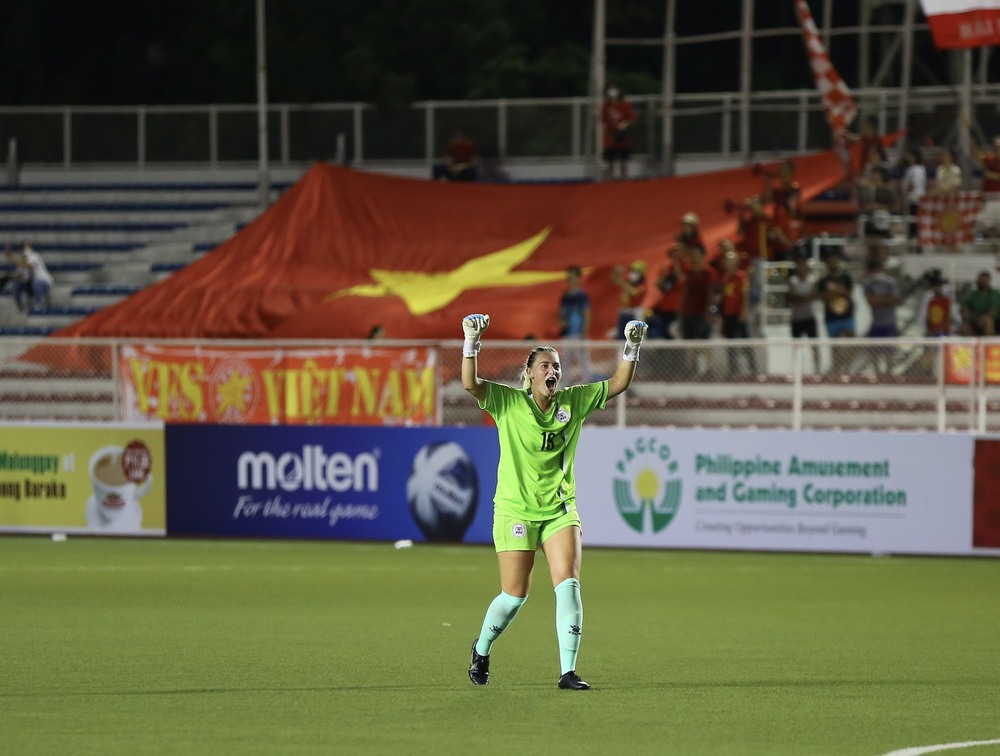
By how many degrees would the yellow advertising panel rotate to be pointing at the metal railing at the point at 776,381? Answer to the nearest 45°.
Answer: approximately 90° to its left

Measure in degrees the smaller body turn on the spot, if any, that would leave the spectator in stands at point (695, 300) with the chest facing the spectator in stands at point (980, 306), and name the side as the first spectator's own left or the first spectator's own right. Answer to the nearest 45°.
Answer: approximately 90° to the first spectator's own left

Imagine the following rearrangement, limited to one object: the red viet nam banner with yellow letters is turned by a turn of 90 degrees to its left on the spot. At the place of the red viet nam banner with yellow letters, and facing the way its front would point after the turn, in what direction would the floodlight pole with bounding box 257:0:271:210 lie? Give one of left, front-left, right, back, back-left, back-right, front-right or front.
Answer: left

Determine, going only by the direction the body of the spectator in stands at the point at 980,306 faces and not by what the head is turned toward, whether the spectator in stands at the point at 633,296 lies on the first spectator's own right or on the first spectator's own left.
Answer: on the first spectator's own right

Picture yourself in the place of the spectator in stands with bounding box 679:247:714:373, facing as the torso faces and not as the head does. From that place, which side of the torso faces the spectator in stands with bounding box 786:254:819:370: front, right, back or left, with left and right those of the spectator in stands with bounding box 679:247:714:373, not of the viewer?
left

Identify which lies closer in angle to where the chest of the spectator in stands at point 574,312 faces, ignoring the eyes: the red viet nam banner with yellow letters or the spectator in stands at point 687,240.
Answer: the red viet nam banner with yellow letters

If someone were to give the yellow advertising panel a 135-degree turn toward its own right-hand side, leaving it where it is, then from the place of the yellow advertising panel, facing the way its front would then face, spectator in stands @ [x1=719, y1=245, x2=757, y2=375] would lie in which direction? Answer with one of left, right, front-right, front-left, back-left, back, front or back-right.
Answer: back-right

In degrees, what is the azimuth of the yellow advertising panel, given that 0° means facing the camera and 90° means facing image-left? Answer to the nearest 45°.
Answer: approximately 0°
